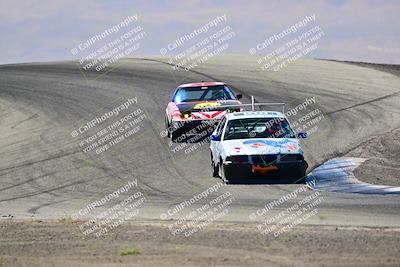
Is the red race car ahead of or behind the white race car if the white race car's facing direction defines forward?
behind

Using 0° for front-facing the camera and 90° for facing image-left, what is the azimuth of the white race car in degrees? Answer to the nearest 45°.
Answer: approximately 0°
